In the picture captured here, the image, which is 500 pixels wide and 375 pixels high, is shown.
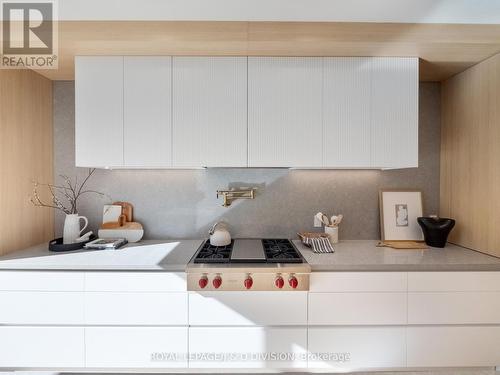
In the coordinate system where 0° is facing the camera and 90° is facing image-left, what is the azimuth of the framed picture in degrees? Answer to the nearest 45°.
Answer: approximately 0°

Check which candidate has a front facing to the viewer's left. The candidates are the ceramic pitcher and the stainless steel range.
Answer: the ceramic pitcher

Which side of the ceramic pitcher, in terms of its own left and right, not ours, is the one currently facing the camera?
left

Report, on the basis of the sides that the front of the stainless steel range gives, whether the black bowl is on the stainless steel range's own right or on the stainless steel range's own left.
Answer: on the stainless steel range's own left

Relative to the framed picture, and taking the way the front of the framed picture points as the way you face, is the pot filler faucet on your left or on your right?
on your right

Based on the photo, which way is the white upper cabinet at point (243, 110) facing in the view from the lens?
facing the viewer

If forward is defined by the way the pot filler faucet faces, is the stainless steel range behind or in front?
in front

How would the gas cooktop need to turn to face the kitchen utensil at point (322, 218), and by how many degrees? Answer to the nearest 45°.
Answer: approximately 135° to its left

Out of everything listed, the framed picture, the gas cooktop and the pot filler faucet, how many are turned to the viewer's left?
0

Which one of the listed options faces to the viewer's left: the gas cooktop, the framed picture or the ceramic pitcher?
the ceramic pitcher

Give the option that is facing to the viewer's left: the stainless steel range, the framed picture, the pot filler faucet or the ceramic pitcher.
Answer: the ceramic pitcher

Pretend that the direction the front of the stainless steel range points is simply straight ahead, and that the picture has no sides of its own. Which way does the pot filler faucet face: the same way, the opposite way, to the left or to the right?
the same way

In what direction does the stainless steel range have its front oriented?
toward the camera

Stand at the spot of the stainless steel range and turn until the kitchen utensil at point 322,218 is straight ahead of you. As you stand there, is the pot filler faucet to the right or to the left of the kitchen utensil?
left
